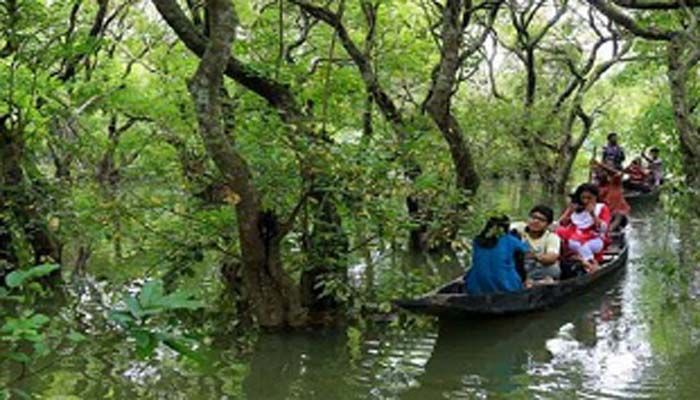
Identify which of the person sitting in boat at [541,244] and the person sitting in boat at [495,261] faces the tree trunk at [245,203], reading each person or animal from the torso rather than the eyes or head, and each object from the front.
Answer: the person sitting in boat at [541,244]

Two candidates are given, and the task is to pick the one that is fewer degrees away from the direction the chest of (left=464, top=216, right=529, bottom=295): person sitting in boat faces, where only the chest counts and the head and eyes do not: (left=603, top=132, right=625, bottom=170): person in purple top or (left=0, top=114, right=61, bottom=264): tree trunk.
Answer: the person in purple top

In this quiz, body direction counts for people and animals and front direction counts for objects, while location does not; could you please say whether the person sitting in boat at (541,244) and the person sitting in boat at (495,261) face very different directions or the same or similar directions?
very different directions

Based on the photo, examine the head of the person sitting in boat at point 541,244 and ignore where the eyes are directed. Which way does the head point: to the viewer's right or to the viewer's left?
to the viewer's left

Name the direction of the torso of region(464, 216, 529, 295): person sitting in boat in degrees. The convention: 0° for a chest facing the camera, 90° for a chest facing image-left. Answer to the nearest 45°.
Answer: approximately 225°

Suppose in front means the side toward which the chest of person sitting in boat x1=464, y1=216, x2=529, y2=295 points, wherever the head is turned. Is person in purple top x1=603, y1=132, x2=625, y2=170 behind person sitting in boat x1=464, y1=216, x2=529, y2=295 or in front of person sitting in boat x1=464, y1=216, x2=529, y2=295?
in front

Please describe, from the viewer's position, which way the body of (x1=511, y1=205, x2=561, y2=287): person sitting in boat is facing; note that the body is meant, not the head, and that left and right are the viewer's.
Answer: facing the viewer and to the left of the viewer

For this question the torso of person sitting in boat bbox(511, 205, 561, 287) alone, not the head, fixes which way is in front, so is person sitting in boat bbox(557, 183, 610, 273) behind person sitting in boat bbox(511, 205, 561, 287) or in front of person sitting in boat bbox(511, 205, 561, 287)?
behind

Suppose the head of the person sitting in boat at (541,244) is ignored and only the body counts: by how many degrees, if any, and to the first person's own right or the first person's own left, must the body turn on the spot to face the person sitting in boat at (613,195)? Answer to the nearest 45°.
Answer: approximately 135° to the first person's own right

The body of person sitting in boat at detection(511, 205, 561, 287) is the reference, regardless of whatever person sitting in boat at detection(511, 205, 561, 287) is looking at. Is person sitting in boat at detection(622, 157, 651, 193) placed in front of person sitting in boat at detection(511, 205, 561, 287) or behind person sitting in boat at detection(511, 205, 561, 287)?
behind

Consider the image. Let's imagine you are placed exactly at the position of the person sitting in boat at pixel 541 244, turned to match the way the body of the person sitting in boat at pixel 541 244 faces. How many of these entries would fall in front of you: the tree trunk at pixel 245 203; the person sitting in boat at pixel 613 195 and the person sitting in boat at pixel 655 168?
1

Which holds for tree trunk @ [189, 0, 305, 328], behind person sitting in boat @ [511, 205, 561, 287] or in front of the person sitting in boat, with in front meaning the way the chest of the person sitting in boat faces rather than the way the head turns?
in front

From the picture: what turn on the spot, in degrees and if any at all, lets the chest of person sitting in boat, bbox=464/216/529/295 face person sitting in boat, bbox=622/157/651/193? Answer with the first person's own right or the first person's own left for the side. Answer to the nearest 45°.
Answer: approximately 45° to the first person's own left
